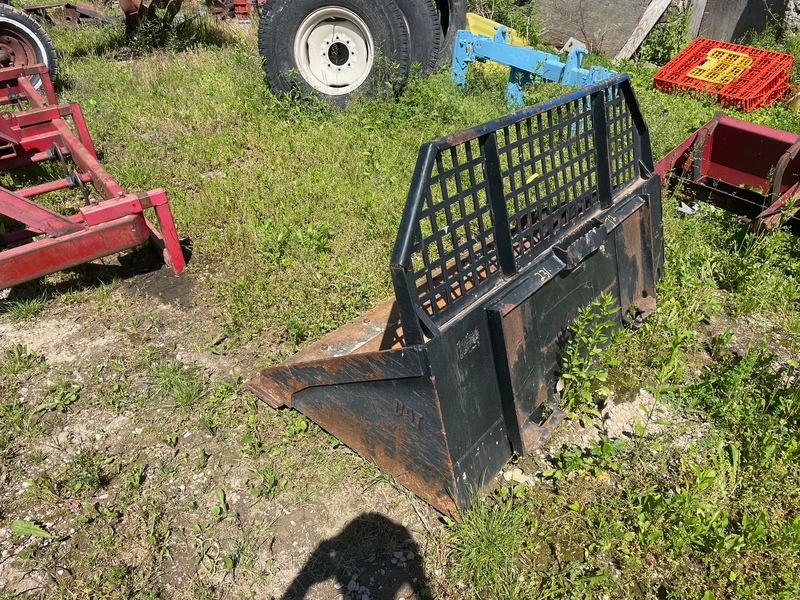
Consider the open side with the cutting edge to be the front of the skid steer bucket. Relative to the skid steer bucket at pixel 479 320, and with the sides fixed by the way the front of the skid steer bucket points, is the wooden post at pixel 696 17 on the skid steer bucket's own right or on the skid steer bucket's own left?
on the skid steer bucket's own right

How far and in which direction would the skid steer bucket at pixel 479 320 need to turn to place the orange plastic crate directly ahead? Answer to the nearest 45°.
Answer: approximately 90° to its right

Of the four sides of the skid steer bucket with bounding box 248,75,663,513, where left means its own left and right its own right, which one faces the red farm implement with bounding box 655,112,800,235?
right

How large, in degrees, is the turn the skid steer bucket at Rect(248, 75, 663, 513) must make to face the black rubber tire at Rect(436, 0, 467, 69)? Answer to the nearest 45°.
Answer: approximately 45° to its right

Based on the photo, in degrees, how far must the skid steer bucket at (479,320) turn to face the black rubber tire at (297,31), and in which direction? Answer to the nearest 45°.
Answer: approximately 45° to its right

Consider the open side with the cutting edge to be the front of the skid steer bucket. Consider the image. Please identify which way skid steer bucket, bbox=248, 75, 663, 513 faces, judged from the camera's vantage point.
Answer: facing away from the viewer and to the left of the viewer

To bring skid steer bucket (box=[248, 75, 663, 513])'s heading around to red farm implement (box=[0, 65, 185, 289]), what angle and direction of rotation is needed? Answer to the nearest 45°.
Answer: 0° — it already faces it

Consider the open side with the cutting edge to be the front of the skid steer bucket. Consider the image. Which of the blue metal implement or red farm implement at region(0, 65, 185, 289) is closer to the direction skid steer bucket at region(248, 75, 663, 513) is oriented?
the red farm implement
